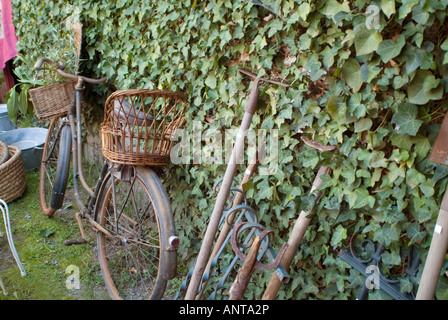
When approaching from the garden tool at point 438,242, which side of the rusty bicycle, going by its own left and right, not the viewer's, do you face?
back

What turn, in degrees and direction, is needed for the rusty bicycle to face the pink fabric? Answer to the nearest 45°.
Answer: approximately 45° to its right

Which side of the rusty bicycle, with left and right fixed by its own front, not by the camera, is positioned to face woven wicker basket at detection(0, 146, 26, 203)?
front

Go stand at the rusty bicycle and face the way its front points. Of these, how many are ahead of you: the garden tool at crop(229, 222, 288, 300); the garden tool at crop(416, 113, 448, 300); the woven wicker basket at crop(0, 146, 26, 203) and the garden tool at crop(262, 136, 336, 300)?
1

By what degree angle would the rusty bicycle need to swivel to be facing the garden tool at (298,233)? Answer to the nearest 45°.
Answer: approximately 180°

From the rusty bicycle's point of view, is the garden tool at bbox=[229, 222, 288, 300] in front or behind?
behind

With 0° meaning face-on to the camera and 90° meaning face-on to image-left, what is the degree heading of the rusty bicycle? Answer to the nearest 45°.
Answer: approximately 135°

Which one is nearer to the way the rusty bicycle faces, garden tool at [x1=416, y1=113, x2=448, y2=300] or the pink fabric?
the pink fabric
